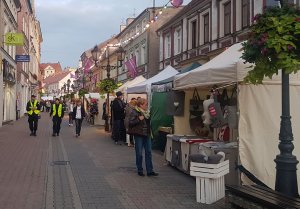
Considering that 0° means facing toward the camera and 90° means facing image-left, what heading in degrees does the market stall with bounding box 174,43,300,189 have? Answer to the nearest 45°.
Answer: approximately 45°

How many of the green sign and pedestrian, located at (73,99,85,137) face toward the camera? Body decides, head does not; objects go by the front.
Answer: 2

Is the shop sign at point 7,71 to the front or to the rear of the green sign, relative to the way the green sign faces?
to the rear

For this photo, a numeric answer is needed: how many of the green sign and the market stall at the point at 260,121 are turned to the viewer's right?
0

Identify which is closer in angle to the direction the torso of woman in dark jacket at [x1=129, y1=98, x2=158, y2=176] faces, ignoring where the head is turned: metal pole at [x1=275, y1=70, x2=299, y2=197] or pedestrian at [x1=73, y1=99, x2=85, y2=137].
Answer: the metal pole

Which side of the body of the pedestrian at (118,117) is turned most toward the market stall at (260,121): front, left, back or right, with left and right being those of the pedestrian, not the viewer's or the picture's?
right

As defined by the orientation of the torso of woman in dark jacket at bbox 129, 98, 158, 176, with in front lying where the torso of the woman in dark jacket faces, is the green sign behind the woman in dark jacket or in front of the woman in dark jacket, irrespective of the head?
behind

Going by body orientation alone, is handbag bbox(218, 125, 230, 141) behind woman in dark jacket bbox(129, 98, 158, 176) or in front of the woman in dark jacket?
in front

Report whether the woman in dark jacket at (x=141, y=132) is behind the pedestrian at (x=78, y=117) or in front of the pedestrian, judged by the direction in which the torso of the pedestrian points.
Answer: in front
